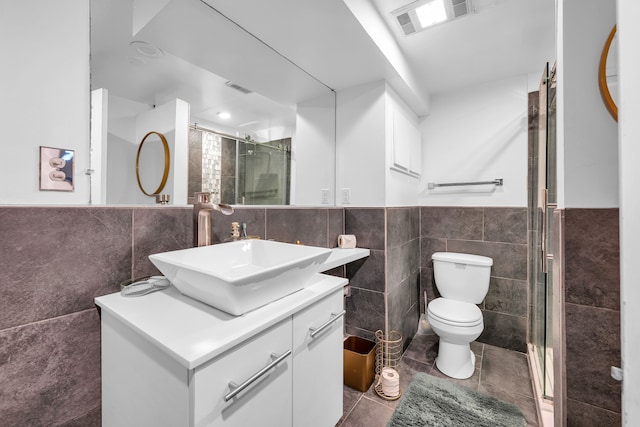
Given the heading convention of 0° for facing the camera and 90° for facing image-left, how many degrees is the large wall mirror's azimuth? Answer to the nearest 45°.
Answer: approximately 315°

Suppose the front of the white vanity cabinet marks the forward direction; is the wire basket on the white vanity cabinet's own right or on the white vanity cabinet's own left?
on the white vanity cabinet's own left

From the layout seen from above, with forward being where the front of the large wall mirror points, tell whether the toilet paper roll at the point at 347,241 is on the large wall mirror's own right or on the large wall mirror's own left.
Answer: on the large wall mirror's own left

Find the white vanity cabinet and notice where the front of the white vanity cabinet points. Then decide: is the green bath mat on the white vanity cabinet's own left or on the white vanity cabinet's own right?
on the white vanity cabinet's own left

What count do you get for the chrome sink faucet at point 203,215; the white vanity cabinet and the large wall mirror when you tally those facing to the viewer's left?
0

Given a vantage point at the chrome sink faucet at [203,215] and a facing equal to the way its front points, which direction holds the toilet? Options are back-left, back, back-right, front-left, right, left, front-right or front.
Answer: front-left

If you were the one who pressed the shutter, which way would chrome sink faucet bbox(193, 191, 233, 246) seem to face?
facing the viewer and to the right of the viewer

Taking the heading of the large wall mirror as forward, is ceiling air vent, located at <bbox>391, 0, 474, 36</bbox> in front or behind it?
in front

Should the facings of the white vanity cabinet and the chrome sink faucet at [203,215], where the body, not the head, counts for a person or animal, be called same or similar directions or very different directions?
same or similar directions

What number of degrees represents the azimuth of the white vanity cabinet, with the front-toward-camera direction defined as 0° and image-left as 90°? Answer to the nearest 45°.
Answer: approximately 315°

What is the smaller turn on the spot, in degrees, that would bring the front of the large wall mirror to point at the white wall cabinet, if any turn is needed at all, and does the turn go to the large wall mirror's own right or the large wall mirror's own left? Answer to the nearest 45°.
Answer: approximately 45° to the large wall mirror's own left
